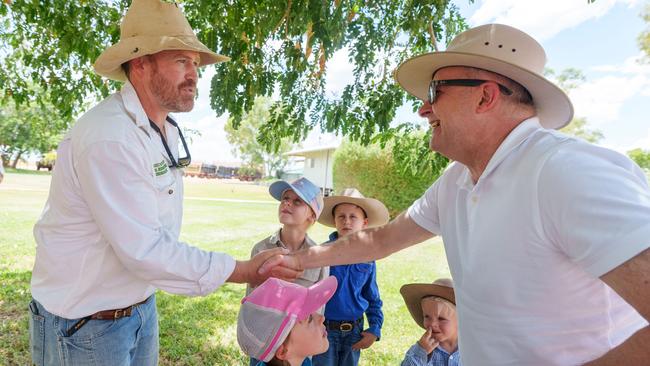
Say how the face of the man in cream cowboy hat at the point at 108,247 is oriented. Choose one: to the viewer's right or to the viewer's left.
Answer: to the viewer's right

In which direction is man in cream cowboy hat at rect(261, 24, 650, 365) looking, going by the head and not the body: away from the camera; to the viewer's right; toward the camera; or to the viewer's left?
to the viewer's left

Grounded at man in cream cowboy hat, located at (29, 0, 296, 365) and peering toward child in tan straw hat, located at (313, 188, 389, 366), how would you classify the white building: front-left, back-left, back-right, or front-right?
front-left

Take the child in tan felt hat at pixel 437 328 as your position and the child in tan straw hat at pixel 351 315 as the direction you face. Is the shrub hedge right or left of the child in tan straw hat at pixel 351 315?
right

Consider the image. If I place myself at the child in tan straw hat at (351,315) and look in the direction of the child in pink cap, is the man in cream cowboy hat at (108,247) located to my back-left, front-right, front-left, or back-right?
front-right
